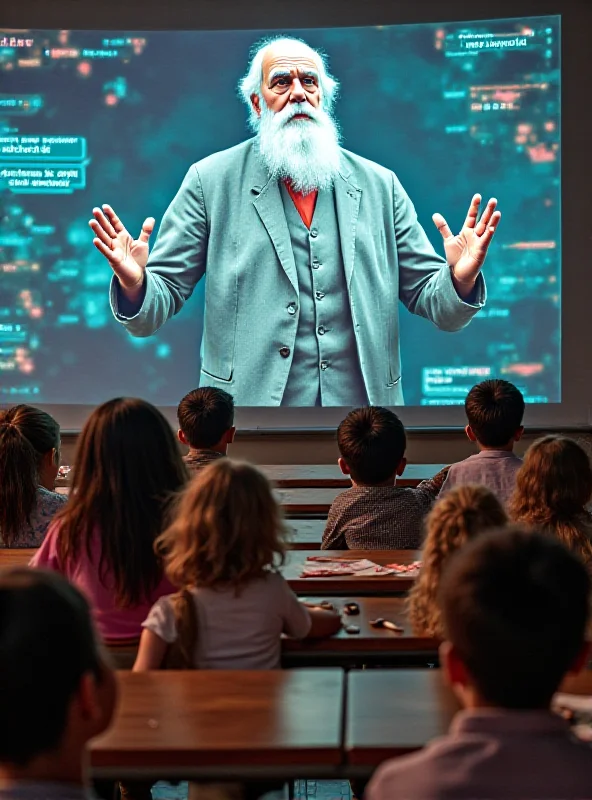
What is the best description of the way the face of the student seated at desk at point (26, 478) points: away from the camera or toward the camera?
away from the camera

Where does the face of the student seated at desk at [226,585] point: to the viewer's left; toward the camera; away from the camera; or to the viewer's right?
away from the camera

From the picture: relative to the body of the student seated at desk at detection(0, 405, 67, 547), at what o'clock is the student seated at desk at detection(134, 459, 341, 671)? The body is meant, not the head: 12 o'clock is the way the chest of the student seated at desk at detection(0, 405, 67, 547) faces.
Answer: the student seated at desk at detection(134, 459, 341, 671) is roughly at 4 o'clock from the student seated at desk at detection(0, 405, 67, 547).

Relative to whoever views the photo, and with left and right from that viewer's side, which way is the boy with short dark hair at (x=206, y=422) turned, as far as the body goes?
facing away from the viewer

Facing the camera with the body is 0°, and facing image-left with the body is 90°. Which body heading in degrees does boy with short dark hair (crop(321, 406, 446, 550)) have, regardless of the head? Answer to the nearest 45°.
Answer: approximately 180°

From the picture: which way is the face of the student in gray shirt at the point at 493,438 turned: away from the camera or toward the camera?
away from the camera

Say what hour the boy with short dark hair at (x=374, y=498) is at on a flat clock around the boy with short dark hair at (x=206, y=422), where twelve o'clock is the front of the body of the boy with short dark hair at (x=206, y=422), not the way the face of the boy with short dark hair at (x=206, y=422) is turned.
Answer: the boy with short dark hair at (x=374, y=498) is roughly at 5 o'clock from the boy with short dark hair at (x=206, y=422).

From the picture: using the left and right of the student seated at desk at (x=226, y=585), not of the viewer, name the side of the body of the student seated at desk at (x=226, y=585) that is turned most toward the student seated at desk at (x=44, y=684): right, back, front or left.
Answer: back

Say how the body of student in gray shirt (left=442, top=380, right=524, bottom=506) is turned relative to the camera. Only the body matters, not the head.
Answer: away from the camera

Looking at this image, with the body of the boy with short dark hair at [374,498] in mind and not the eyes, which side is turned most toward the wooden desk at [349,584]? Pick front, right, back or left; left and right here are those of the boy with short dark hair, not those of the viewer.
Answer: back

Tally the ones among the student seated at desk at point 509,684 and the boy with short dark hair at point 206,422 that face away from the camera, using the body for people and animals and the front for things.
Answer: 2

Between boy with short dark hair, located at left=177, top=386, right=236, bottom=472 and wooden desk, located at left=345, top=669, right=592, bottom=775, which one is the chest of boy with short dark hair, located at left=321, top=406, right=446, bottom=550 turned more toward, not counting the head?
the boy with short dark hair

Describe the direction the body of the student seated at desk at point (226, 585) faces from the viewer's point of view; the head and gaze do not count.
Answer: away from the camera

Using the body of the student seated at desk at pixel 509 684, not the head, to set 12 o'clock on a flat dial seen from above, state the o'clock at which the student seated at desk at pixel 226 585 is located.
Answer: the student seated at desk at pixel 226 585 is roughly at 11 o'clock from the student seated at desk at pixel 509 684.
